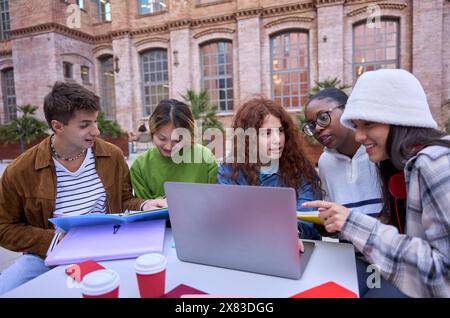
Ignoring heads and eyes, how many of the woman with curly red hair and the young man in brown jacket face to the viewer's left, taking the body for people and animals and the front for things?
0

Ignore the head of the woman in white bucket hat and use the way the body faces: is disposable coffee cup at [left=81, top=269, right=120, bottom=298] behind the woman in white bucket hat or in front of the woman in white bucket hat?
in front

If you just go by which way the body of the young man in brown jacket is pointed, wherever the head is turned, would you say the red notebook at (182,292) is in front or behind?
in front

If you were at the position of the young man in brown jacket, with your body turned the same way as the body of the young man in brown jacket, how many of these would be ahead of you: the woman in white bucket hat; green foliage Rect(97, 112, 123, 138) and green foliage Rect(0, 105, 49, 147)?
1

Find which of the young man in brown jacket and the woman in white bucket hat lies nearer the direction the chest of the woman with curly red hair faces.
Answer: the woman in white bucket hat

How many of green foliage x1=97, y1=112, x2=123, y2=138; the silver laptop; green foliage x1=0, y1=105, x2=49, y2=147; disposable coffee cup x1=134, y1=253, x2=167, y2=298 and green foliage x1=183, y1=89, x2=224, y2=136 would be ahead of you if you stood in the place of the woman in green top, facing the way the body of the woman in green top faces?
2

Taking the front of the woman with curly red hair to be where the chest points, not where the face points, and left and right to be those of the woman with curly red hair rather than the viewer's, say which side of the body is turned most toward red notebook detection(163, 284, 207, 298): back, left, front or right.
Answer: front

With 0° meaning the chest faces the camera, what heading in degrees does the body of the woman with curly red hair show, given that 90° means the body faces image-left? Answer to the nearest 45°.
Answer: approximately 0°

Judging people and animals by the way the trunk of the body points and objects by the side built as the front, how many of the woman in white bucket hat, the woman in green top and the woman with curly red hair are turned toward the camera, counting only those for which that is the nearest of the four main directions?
2

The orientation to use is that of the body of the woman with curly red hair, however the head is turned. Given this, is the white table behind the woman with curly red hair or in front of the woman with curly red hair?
in front
